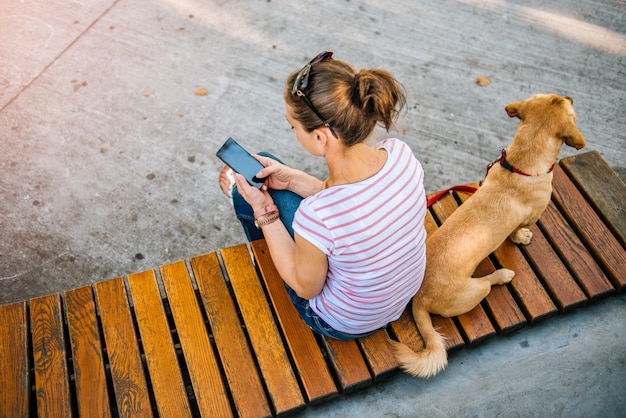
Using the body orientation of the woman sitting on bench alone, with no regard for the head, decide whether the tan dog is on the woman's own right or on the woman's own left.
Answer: on the woman's own right

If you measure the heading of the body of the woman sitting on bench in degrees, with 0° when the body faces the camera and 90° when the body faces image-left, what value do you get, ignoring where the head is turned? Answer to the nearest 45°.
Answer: approximately 135°

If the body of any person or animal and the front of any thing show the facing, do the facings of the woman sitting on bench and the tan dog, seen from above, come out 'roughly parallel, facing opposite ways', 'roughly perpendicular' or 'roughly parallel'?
roughly perpendicular

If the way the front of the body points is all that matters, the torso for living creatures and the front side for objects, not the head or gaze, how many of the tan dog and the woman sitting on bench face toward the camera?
0

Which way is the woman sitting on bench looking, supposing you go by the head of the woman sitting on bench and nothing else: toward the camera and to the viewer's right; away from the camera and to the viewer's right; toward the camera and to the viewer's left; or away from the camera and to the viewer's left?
away from the camera and to the viewer's left

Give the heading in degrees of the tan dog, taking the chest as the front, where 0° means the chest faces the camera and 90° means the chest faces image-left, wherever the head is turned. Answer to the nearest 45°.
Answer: approximately 225°
